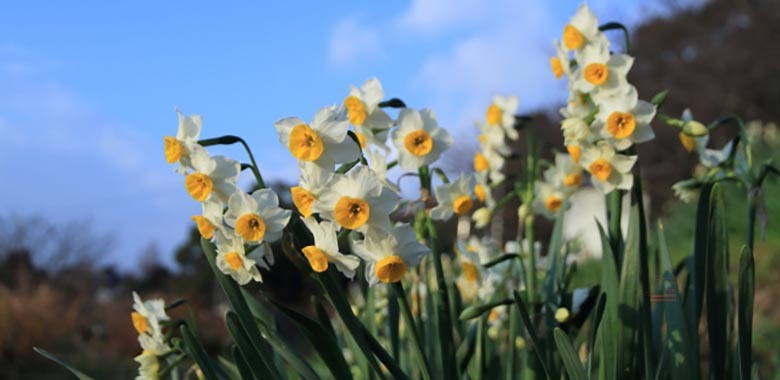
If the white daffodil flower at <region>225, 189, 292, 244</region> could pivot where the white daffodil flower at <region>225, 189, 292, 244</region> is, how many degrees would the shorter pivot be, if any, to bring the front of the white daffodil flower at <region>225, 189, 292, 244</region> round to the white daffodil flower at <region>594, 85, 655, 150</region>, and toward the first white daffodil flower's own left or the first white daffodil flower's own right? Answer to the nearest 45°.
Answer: approximately 135° to the first white daffodil flower's own left

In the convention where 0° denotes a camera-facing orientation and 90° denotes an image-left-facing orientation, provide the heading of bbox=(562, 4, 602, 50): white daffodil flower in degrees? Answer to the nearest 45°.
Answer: approximately 45°

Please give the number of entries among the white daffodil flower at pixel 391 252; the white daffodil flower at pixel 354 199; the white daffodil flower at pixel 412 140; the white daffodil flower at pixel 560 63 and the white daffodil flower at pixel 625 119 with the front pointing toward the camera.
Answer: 4

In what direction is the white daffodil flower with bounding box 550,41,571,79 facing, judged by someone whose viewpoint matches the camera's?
facing to the left of the viewer

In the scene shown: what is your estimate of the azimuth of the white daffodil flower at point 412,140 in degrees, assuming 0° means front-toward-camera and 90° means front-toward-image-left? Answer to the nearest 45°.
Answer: approximately 0°

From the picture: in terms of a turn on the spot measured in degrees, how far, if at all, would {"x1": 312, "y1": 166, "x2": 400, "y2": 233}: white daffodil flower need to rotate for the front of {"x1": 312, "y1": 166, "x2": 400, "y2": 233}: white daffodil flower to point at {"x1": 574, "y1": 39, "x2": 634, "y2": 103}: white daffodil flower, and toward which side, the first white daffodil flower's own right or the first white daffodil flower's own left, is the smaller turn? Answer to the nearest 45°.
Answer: approximately 135° to the first white daffodil flower's own left
